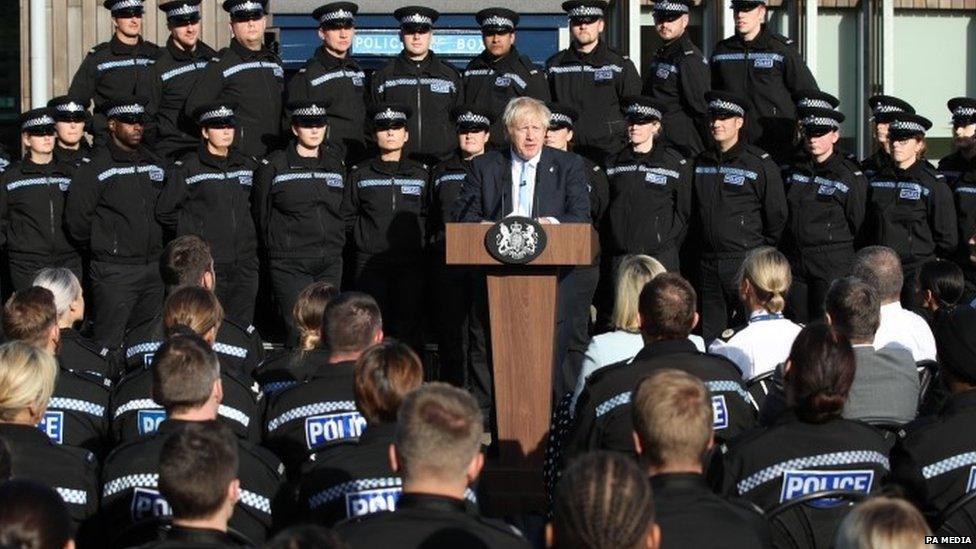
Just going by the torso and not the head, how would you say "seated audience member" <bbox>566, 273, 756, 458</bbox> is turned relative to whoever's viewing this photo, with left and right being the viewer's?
facing away from the viewer

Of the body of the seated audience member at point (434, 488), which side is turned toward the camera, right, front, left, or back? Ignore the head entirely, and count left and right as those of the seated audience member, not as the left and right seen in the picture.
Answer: back

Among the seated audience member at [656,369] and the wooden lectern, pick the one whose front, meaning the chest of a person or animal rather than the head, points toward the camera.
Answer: the wooden lectern

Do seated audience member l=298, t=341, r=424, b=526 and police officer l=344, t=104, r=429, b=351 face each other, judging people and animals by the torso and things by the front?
yes

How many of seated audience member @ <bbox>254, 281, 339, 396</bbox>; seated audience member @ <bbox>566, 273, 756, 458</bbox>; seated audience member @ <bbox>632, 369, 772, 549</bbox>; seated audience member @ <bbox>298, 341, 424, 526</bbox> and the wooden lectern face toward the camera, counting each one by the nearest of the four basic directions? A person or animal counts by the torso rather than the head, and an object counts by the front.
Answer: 1

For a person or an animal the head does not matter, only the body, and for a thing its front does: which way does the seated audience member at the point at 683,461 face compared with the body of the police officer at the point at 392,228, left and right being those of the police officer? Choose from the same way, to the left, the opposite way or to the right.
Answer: the opposite way

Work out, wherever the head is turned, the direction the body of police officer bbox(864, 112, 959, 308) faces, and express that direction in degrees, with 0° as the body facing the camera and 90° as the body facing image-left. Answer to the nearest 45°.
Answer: approximately 45°

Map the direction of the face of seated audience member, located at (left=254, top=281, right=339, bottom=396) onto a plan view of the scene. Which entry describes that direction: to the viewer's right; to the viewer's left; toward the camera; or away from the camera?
away from the camera

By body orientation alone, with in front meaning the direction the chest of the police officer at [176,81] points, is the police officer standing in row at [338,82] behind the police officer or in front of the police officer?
in front

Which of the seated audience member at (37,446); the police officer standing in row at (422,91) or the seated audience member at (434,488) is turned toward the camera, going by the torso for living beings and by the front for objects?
the police officer standing in row

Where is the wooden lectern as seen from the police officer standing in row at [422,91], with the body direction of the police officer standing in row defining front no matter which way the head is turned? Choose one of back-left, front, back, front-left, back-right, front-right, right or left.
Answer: front

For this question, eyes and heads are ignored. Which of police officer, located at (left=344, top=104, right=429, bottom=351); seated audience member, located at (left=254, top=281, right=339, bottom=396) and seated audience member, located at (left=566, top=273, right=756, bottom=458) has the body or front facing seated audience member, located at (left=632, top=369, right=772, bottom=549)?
the police officer

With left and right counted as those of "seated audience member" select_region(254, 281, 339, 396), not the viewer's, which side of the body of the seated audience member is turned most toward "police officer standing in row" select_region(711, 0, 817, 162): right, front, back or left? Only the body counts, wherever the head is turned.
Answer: front

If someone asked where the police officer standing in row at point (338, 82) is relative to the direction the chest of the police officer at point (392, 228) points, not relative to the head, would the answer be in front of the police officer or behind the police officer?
behind

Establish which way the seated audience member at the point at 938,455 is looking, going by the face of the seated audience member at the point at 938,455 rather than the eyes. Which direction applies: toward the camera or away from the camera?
away from the camera

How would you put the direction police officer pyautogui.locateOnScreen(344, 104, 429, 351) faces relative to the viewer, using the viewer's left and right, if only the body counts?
facing the viewer

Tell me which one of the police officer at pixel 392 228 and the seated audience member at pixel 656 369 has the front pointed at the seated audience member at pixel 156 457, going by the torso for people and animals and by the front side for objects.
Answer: the police officer

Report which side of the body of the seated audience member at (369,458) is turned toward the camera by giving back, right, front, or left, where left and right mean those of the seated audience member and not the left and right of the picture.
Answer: back

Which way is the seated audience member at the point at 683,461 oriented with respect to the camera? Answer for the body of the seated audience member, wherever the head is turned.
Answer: away from the camera

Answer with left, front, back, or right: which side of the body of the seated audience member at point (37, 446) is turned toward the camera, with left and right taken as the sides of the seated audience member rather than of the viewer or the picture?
back
